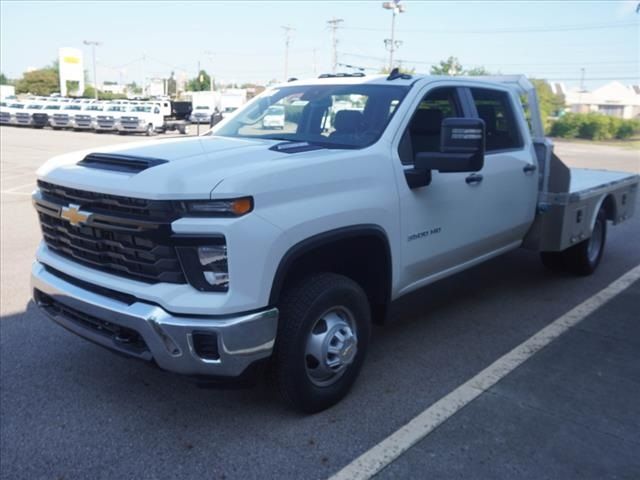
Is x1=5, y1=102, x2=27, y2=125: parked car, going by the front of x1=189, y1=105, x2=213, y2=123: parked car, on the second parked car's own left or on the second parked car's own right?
on the second parked car's own right

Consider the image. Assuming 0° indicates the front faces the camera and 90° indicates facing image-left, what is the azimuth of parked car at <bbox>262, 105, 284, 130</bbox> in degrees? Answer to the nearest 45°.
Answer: approximately 45°

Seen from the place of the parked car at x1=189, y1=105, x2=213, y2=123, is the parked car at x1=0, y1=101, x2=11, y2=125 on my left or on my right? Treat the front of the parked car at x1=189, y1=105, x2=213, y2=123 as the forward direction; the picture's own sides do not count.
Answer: on my right

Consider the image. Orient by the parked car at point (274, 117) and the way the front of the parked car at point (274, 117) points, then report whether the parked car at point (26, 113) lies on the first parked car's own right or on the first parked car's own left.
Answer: on the first parked car's own right

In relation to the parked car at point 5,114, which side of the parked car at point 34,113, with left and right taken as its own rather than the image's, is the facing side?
right

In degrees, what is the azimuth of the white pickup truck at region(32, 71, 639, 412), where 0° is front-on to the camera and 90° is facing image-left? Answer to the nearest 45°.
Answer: approximately 45°
